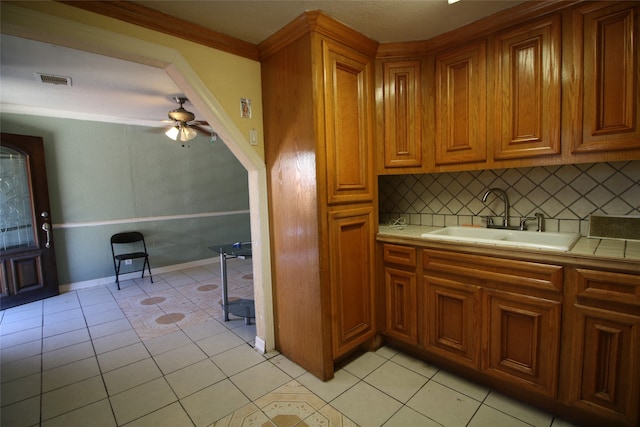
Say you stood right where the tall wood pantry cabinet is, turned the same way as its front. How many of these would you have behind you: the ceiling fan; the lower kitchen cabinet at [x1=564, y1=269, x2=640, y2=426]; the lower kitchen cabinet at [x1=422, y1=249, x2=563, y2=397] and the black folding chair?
2

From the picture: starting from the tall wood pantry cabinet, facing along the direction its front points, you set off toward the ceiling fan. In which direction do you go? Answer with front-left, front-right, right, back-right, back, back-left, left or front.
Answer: back

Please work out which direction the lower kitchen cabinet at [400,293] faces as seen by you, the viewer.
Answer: facing the viewer and to the left of the viewer

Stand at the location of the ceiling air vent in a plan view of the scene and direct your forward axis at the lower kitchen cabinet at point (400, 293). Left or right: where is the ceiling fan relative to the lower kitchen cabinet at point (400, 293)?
left

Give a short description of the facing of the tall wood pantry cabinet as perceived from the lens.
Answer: facing the viewer and to the right of the viewer

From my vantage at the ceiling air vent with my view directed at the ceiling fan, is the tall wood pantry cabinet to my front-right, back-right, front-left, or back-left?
front-right

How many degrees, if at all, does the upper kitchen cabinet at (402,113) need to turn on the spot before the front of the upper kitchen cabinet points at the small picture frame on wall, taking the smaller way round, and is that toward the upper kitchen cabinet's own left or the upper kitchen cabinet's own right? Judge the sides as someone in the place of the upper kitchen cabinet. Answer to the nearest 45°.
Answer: approximately 90° to the upper kitchen cabinet's own right

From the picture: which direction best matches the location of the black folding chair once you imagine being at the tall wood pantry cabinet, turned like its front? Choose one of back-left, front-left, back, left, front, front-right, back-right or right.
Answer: back

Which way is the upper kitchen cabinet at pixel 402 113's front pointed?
toward the camera

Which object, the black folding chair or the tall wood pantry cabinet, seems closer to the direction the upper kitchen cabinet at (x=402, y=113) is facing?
the tall wood pantry cabinet

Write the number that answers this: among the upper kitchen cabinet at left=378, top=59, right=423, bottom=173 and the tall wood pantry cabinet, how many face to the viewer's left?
0

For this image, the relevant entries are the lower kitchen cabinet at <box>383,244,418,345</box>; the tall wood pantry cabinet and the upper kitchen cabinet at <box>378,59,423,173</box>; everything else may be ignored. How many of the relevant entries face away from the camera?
0

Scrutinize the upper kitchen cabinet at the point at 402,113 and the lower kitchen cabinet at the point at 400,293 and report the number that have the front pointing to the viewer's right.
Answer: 0

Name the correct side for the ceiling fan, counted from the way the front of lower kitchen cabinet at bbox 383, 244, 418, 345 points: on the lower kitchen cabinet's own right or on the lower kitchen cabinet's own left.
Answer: on the lower kitchen cabinet's own right
